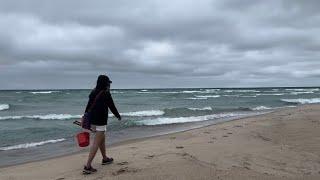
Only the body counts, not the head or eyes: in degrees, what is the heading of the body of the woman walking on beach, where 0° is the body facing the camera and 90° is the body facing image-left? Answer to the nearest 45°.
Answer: approximately 225°
